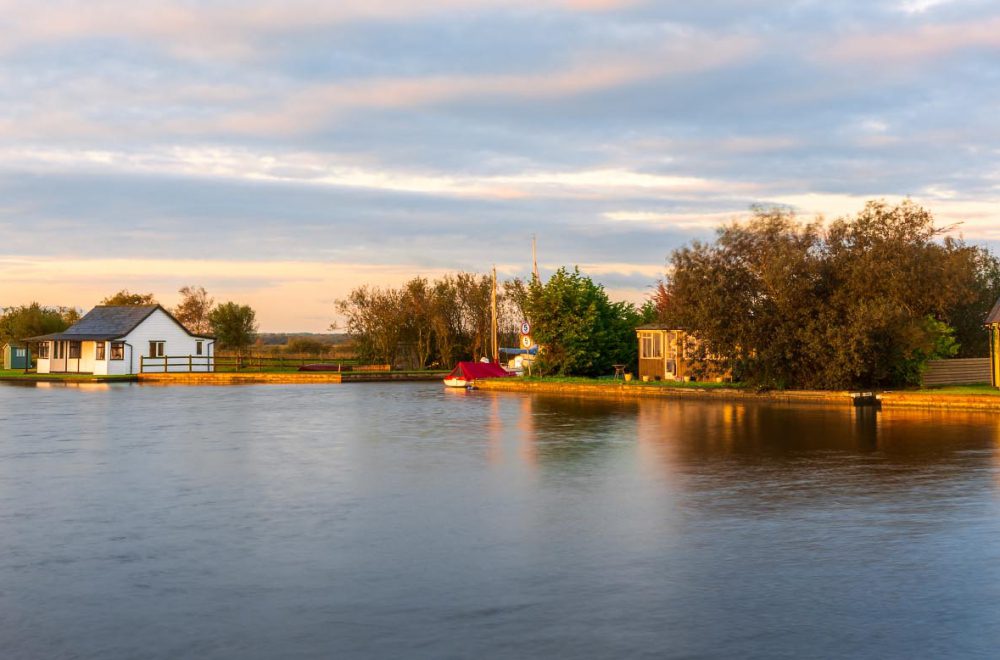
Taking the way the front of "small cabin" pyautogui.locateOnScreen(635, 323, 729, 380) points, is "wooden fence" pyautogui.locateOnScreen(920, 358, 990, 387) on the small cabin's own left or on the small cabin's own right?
on the small cabin's own left

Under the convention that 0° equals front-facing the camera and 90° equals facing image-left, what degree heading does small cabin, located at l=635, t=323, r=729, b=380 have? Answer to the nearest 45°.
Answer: approximately 0°
